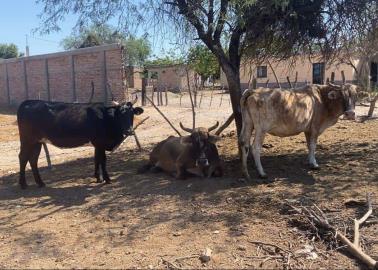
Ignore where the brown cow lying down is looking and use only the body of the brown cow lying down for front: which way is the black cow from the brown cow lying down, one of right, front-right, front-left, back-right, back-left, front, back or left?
back-right

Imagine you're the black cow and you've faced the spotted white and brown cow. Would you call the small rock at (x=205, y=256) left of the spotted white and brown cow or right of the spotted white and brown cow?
right

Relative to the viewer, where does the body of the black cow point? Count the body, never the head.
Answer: to the viewer's right

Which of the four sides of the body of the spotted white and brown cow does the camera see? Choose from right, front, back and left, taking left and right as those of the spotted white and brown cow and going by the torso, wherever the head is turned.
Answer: right

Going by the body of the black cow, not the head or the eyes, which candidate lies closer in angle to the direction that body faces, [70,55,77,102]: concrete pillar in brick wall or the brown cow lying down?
the brown cow lying down

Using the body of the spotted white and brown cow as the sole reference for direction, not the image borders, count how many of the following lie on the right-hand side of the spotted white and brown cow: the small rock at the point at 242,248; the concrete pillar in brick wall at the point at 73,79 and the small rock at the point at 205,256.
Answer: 2

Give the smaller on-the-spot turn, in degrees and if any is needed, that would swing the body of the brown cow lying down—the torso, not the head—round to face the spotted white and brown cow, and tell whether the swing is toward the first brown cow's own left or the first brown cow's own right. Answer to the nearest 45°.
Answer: approximately 45° to the first brown cow's own left

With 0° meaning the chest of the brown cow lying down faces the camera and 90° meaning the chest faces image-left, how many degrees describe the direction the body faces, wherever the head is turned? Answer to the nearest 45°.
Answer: approximately 315°

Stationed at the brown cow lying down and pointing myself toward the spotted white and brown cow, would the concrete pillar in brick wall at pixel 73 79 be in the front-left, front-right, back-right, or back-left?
back-left

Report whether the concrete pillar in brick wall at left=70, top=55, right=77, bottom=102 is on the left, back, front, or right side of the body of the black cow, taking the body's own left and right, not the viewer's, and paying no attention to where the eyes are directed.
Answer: left

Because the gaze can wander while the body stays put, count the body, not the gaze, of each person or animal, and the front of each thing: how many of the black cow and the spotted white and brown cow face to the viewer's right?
2

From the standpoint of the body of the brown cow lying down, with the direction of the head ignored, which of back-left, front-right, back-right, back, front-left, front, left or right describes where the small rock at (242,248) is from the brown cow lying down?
front-right

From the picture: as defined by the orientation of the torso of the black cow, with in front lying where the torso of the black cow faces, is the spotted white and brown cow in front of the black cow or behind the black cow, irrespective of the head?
in front

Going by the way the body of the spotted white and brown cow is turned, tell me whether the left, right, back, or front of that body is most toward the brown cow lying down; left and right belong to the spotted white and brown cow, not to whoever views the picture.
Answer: back

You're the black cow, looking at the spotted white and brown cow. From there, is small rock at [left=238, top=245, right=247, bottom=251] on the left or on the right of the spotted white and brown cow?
right
